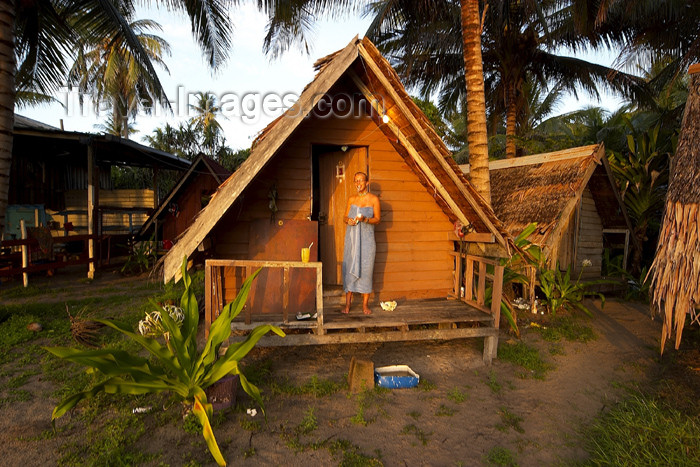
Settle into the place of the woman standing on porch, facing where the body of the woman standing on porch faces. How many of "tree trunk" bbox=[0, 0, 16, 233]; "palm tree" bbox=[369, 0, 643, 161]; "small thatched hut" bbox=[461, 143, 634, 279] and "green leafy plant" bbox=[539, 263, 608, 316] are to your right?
1

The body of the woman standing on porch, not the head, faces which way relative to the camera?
toward the camera

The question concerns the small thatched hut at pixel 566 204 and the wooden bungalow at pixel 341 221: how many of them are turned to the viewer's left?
0

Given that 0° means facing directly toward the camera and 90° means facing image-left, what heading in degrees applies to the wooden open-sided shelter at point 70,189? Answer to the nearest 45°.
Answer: approximately 315°

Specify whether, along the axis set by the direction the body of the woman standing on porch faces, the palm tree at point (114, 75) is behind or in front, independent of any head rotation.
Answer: behind

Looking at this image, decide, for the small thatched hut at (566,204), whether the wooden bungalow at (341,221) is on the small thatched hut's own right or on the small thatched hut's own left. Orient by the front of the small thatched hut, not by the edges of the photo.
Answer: on the small thatched hut's own right

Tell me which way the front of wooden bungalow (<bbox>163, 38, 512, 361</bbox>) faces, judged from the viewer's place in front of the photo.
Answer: facing the viewer
